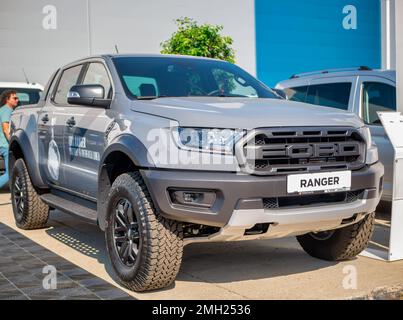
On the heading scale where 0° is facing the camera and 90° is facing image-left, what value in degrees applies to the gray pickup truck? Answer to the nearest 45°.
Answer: approximately 315°

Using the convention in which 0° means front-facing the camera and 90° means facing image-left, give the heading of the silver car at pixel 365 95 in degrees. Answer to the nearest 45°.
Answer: approximately 315°

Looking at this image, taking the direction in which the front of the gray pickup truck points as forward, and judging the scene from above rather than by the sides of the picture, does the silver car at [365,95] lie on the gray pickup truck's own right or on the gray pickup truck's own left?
on the gray pickup truck's own left

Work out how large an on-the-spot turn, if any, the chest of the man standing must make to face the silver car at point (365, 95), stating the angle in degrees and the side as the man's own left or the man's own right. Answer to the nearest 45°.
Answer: approximately 45° to the man's own right

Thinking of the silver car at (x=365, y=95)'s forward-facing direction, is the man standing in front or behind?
behind

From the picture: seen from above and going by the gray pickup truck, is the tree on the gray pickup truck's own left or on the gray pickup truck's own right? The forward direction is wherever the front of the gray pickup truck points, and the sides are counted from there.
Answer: on the gray pickup truck's own left

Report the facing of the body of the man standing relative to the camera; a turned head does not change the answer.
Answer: to the viewer's right
